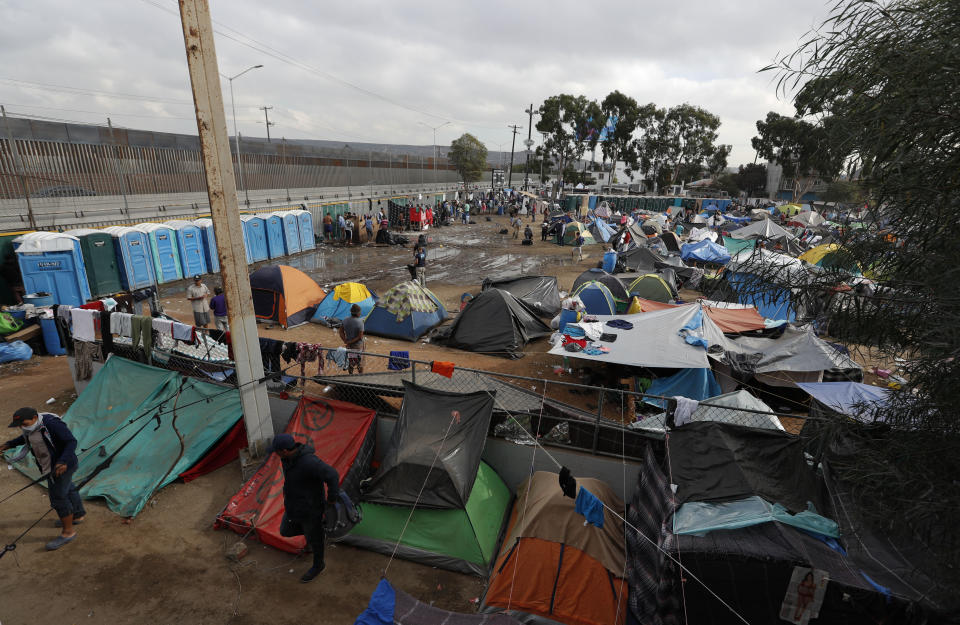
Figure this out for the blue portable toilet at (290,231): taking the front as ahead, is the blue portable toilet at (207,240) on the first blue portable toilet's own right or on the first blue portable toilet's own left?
on the first blue portable toilet's own right

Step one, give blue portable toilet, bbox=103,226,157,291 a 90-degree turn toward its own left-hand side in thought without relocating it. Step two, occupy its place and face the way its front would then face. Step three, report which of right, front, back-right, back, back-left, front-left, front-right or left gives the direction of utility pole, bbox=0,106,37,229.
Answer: left

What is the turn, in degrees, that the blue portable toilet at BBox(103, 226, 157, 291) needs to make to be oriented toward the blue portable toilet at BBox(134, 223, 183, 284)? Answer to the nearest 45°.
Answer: approximately 90° to its left

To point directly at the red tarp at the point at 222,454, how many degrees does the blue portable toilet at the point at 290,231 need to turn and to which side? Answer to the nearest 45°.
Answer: approximately 45° to its right

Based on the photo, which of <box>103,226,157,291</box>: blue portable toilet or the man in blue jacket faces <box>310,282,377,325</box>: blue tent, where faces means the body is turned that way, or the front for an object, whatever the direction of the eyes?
the blue portable toilet

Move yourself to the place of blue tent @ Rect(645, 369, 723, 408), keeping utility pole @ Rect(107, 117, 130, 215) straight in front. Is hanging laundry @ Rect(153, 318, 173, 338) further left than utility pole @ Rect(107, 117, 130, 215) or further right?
left

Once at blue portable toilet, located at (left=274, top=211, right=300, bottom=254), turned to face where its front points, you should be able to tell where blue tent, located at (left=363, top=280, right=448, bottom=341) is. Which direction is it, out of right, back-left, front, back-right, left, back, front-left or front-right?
front-right

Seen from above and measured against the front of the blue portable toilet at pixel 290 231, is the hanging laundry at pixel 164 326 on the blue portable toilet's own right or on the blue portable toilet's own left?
on the blue portable toilet's own right

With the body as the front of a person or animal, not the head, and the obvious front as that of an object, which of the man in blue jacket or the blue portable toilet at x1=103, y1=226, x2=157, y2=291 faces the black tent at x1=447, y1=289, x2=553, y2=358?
the blue portable toilet

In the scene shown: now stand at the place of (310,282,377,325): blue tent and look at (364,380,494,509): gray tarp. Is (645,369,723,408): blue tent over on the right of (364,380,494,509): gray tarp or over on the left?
left
